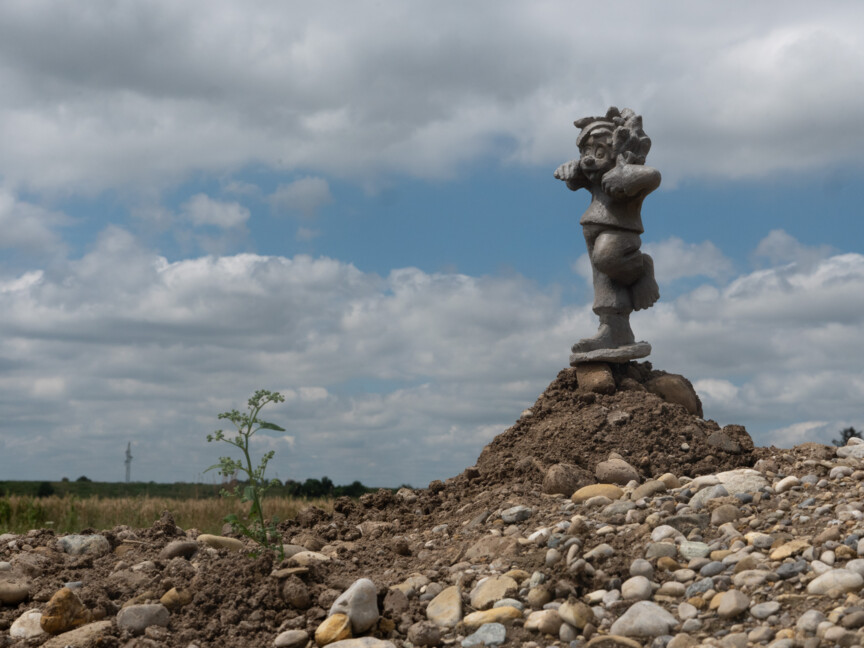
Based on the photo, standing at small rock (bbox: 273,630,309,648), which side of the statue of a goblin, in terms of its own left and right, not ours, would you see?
front

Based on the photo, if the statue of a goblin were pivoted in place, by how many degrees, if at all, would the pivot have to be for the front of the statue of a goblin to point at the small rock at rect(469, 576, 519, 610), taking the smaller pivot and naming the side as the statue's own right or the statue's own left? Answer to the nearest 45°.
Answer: approximately 45° to the statue's own left

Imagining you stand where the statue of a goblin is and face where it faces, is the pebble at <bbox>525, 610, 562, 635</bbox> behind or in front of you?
in front

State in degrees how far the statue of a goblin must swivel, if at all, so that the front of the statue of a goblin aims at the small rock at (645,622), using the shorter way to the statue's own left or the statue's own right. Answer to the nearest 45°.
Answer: approximately 45° to the statue's own left

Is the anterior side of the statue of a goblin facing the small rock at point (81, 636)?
yes

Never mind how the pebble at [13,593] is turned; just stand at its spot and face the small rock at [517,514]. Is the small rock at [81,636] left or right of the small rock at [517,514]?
right

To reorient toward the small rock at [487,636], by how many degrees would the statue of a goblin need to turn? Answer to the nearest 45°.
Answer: approximately 45° to its left

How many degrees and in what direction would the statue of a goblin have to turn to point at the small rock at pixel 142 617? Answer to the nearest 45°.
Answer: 0° — it already faces it

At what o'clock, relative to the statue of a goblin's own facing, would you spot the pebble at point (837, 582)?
The pebble is roughly at 10 o'clock from the statue of a goblin.

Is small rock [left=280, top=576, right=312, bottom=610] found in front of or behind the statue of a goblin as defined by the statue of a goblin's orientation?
in front

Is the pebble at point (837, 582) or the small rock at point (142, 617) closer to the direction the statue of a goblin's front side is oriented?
the small rock

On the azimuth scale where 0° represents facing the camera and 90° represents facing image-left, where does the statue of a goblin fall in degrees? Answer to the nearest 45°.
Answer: approximately 45°

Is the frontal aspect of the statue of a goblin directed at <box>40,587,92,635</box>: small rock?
yes
